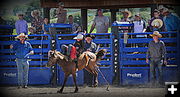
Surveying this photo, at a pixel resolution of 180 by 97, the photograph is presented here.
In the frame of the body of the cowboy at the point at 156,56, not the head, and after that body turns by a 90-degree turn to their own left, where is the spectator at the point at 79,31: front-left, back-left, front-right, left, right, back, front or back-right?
back

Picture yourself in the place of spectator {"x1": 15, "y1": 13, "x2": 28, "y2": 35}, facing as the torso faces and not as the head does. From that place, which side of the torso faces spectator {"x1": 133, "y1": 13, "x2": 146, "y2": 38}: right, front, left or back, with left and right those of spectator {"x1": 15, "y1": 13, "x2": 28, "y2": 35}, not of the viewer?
left

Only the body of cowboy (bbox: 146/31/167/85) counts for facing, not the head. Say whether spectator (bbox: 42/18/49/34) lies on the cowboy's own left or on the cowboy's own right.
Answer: on the cowboy's own right

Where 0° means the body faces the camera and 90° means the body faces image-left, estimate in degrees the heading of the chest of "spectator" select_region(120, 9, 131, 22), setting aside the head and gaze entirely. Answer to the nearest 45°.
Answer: approximately 45°

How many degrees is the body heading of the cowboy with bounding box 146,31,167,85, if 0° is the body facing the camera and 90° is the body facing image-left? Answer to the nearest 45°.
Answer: approximately 0°

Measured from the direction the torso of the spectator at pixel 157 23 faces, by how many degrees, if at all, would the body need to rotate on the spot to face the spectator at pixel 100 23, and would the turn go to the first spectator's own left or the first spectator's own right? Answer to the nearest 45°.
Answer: approximately 90° to the first spectator's own right

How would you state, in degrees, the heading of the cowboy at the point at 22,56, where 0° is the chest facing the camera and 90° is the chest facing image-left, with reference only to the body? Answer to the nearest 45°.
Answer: approximately 0°

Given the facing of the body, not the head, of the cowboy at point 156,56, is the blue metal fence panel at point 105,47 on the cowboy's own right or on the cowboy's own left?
on the cowboy's own right

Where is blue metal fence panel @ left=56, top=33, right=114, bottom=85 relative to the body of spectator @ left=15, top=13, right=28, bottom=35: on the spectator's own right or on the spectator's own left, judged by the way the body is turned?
on the spectator's own left
